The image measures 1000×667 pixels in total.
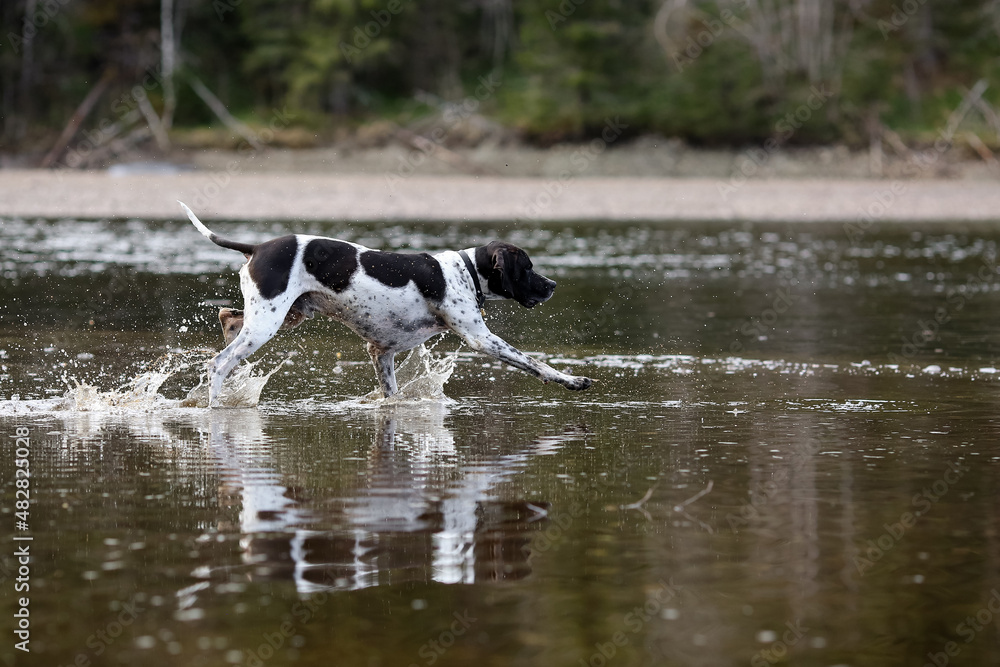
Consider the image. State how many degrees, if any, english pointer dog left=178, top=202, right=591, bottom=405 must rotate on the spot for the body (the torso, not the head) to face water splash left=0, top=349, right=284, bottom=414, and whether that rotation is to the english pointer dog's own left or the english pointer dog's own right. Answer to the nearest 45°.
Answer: approximately 180°

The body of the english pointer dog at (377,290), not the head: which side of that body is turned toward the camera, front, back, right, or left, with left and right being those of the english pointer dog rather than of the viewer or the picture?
right
